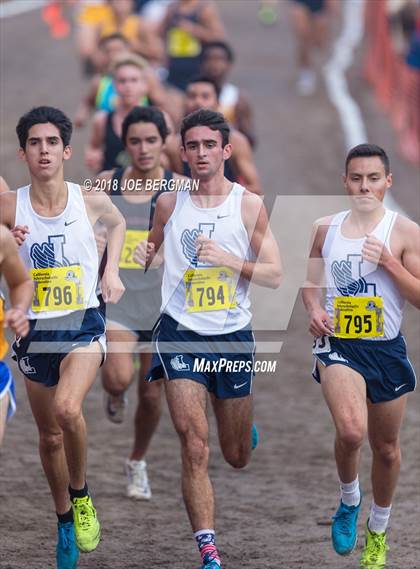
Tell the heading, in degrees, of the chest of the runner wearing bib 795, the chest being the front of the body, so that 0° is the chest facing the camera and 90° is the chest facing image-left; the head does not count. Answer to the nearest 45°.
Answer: approximately 0°

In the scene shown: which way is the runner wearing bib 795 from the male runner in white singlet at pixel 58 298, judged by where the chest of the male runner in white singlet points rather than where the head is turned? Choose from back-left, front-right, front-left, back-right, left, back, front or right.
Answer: left

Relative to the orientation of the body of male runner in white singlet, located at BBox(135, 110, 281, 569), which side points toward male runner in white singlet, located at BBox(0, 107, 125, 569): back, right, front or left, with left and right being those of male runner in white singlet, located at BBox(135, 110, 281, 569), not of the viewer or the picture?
right

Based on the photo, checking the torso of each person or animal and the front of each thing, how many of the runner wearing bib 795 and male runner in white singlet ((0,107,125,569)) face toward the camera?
2

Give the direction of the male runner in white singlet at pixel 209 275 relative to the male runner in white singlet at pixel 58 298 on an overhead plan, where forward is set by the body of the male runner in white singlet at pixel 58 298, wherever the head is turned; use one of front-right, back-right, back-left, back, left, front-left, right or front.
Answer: left

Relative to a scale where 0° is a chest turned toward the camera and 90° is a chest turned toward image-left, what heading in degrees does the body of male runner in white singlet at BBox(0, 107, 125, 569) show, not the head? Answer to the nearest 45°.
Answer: approximately 0°

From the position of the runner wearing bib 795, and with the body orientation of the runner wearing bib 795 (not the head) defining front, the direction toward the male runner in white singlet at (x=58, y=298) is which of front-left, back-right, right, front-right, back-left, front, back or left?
right
